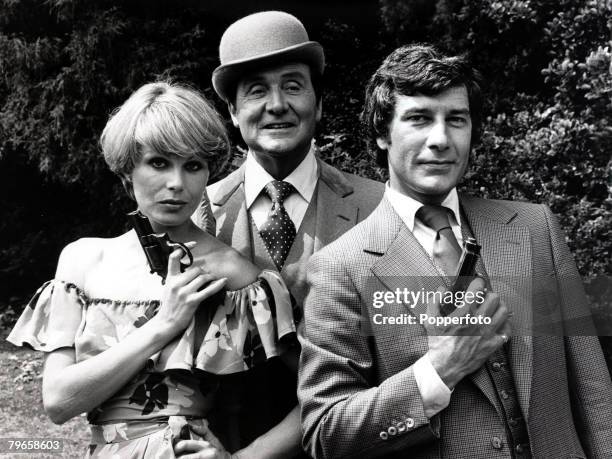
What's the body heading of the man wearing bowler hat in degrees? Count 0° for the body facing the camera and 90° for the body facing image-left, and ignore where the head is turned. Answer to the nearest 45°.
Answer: approximately 0°
